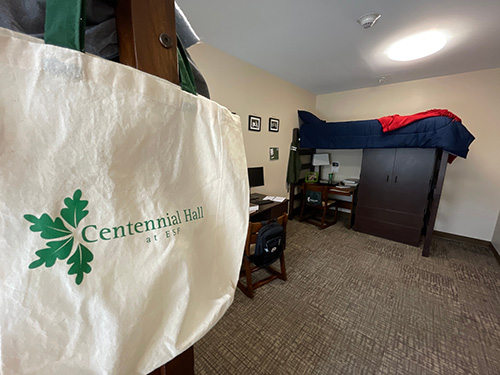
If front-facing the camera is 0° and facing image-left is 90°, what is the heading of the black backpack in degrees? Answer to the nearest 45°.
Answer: approximately 315°

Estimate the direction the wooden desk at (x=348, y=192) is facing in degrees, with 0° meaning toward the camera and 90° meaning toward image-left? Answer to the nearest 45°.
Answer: approximately 45°

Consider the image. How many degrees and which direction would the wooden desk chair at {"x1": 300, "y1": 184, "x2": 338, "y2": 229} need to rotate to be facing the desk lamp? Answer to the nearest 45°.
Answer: approximately 45° to its left

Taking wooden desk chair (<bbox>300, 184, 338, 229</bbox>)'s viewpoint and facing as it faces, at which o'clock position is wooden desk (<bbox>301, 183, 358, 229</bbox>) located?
The wooden desk is roughly at 1 o'clock from the wooden desk chair.

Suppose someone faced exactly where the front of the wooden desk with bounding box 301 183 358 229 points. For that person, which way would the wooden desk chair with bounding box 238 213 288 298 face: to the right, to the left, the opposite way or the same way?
to the right

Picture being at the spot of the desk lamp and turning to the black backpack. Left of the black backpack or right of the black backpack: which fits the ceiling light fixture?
left

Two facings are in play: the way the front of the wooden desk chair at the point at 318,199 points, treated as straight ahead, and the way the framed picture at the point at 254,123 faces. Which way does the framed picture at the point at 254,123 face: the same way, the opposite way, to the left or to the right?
to the right

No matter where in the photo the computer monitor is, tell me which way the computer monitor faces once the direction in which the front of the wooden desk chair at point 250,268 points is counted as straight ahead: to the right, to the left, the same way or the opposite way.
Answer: the opposite way

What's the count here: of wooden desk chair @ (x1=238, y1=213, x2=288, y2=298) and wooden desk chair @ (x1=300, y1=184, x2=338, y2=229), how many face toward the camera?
0

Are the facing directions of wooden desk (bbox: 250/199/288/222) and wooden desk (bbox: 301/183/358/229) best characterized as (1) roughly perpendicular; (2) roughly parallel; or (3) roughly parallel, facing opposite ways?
roughly perpendicular

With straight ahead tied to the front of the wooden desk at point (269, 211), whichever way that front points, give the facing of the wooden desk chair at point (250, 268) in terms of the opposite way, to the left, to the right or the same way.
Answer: the opposite way

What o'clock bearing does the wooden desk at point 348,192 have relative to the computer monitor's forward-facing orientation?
The wooden desk is roughly at 10 o'clock from the computer monitor.
